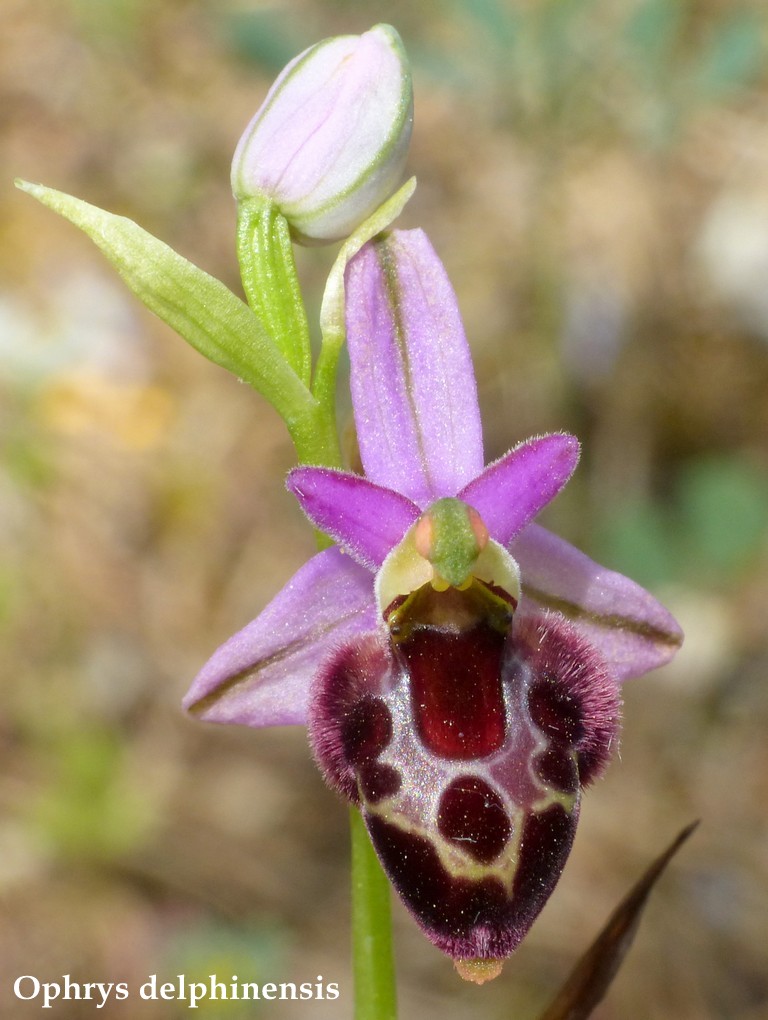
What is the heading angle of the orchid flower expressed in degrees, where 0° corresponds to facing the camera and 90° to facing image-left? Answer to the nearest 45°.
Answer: approximately 0°
